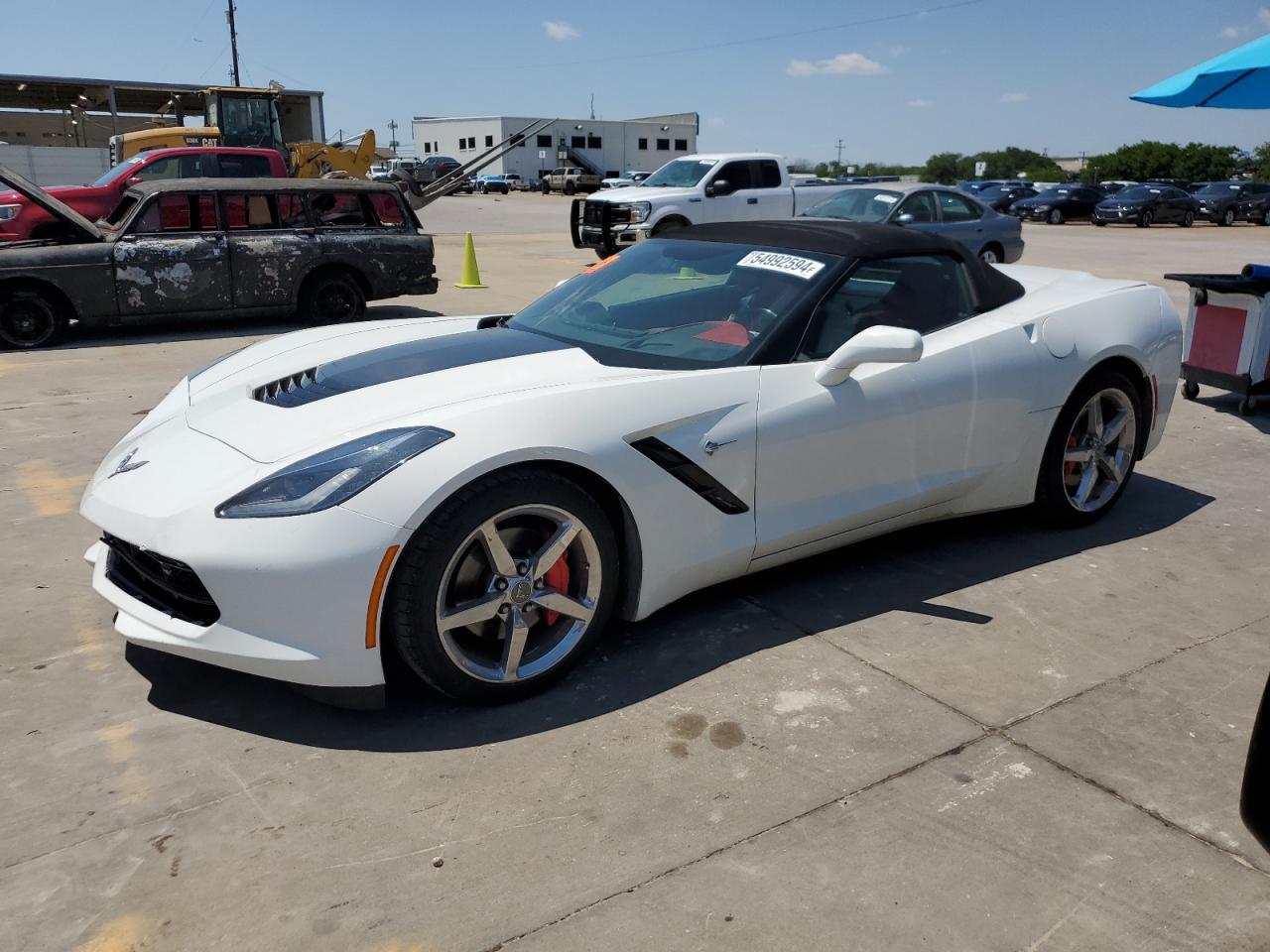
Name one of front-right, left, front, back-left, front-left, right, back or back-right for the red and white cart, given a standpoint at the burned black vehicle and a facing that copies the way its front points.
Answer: back-left

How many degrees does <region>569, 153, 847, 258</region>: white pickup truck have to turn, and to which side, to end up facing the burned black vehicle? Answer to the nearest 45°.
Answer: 0° — it already faces it

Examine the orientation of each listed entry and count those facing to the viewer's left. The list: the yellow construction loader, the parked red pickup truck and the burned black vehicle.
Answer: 2

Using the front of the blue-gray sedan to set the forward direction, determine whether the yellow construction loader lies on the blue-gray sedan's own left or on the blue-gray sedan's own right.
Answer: on the blue-gray sedan's own right

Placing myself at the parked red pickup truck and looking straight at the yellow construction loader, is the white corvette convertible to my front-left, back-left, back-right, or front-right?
back-right

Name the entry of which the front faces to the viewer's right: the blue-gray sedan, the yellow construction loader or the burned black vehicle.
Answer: the yellow construction loader

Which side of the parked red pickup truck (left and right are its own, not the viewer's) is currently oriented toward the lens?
left

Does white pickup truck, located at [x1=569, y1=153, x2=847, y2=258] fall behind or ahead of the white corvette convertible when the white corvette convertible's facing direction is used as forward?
behind

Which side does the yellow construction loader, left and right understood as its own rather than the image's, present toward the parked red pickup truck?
right

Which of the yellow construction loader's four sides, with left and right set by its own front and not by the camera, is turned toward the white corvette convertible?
right

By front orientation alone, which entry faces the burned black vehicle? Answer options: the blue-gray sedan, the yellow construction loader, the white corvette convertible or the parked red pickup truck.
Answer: the blue-gray sedan

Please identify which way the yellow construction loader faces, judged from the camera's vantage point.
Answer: facing to the right of the viewer
